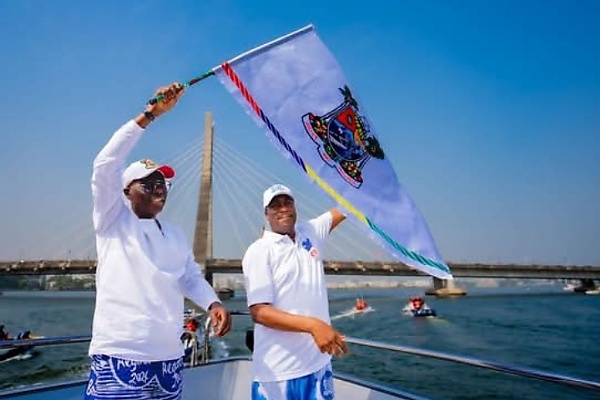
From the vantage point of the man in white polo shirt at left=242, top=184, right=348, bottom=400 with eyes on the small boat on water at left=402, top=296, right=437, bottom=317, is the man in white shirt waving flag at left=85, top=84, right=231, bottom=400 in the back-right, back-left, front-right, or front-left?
back-left

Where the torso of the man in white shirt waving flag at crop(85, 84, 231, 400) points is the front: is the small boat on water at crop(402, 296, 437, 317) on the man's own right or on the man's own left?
on the man's own left

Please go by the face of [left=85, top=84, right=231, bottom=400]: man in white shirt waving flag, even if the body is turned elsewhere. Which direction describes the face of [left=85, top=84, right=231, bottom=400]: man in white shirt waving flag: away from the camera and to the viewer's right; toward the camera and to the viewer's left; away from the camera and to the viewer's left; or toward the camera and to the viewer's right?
toward the camera and to the viewer's right

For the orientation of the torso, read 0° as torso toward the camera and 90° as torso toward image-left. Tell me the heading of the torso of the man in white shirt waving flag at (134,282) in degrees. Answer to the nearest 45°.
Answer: approximately 315°
